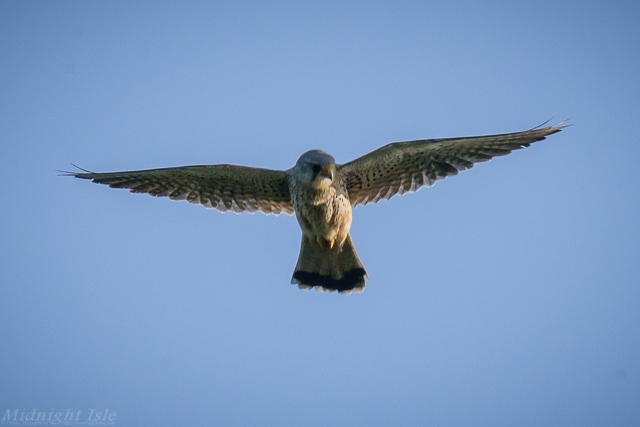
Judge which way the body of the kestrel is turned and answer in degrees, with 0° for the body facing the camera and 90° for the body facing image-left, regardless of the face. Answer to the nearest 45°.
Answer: approximately 0°
